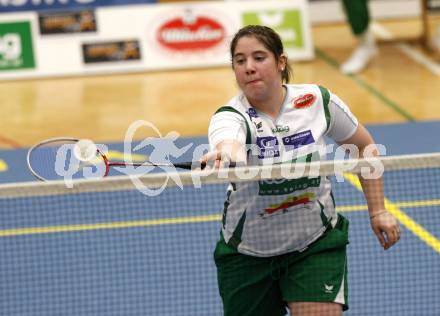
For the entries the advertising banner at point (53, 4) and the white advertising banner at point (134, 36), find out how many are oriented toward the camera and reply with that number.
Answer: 2

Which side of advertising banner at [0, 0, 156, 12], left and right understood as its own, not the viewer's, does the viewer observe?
front

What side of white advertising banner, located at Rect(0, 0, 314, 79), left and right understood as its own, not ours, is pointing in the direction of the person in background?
left

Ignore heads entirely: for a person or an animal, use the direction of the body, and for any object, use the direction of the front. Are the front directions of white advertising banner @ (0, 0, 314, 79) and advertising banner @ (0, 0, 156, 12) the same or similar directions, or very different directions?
same or similar directions

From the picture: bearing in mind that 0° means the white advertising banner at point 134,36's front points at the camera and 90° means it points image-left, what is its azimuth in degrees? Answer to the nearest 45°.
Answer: approximately 0°
